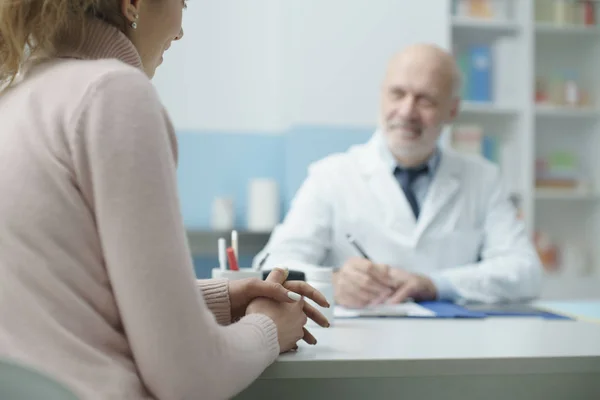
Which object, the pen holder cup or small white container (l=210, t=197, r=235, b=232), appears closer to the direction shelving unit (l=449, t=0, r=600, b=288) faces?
the pen holder cup

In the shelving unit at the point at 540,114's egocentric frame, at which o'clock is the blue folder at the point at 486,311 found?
The blue folder is roughly at 12 o'clock from the shelving unit.

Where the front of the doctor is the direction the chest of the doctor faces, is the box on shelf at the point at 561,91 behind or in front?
behind

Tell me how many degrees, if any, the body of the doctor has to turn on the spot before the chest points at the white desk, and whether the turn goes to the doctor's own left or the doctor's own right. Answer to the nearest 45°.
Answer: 0° — they already face it

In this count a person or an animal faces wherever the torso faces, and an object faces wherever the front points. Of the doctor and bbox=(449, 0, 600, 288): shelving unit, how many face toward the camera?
2

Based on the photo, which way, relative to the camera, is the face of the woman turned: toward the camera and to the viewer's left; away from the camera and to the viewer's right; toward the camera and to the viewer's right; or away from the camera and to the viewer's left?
away from the camera and to the viewer's right

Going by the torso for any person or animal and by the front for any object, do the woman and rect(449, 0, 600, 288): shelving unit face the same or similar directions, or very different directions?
very different directions
